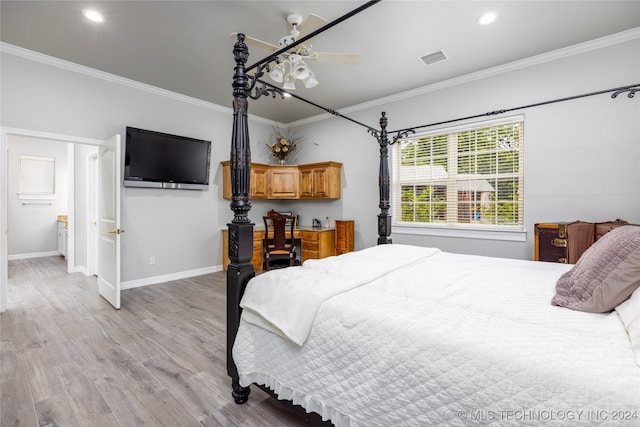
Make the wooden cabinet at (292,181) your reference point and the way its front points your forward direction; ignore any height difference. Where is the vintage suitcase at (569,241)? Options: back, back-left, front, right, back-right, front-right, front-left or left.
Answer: front-left

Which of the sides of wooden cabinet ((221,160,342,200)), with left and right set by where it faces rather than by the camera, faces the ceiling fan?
front

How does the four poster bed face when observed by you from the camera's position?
facing away from the viewer and to the left of the viewer

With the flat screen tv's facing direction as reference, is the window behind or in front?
in front

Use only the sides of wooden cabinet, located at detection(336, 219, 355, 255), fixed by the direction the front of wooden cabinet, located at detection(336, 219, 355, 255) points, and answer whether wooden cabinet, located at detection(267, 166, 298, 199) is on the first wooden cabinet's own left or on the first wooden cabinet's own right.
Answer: on the first wooden cabinet's own right

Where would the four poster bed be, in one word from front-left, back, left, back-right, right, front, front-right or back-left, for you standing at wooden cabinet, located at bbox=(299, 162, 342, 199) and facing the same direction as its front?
front-left

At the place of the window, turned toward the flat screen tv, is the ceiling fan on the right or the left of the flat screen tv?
left

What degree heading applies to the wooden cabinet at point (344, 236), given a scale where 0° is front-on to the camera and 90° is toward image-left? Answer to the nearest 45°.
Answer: approximately 45°

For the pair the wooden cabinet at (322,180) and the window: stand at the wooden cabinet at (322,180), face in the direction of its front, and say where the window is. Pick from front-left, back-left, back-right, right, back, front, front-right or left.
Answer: left
